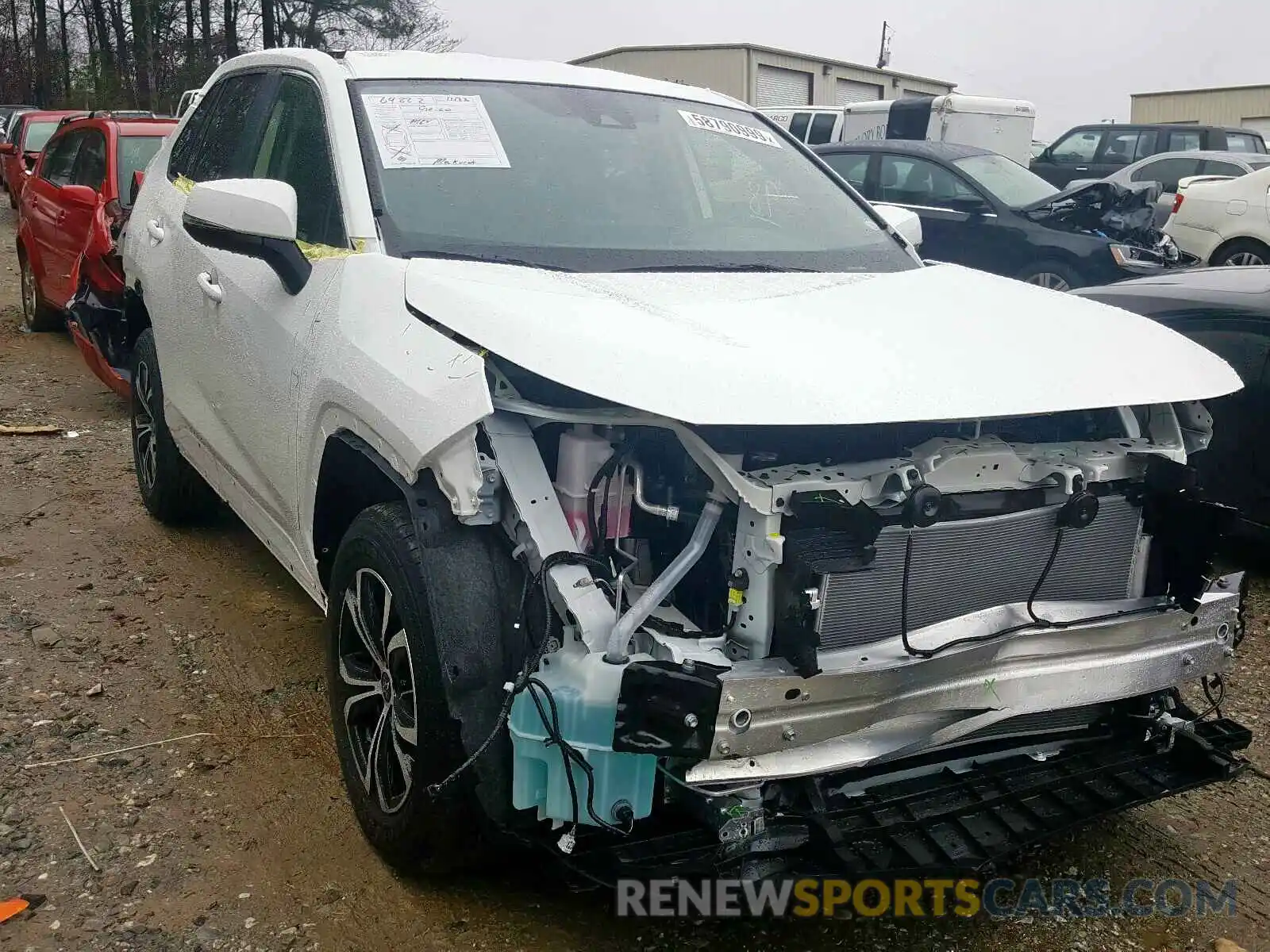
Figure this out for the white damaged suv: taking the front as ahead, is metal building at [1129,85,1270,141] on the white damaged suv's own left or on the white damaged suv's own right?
on the white damaged suv's own left

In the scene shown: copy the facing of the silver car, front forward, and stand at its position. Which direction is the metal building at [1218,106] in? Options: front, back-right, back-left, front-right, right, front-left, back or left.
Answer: right

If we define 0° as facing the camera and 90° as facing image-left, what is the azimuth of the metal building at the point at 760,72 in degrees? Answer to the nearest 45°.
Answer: approximately 315°

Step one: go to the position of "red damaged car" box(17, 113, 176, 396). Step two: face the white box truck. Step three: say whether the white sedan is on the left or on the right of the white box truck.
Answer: right

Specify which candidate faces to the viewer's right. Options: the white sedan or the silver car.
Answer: the white sedan

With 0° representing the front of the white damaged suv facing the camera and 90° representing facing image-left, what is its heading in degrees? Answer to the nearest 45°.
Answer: approximately 315°

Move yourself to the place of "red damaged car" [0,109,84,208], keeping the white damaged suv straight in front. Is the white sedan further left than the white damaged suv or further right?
left

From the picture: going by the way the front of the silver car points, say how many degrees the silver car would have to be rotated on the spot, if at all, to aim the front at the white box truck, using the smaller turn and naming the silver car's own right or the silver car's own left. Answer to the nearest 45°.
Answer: approximately 45° to the silver car's own right

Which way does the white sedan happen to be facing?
to the viewer's right

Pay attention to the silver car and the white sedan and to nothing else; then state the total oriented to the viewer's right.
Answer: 1

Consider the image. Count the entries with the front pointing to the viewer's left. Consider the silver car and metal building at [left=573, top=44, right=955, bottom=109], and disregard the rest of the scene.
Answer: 1

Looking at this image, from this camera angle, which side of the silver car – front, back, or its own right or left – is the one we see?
left
